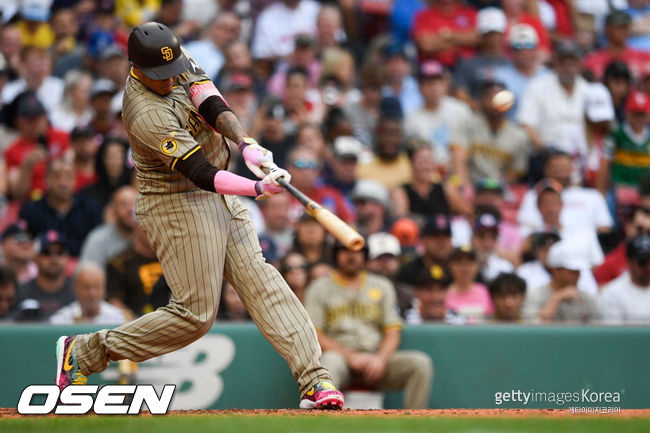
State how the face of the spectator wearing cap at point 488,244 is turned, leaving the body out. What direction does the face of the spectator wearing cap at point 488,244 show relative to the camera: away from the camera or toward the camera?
toward the camera

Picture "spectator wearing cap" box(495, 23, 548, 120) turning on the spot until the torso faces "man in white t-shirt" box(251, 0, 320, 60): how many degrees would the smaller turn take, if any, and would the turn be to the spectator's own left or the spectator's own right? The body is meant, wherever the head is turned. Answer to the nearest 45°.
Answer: approximately 90° to the spectator's own right

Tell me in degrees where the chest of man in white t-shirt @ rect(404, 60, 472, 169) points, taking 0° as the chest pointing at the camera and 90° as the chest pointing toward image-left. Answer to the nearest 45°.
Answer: approximately 0°

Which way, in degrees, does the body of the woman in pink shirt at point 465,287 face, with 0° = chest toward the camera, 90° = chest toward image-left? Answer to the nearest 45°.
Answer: approximately 0°

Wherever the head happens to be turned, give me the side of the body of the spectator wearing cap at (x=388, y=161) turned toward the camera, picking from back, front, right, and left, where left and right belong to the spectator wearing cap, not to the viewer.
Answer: front

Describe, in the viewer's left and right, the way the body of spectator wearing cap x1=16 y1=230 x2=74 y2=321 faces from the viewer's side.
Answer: facing the viewer

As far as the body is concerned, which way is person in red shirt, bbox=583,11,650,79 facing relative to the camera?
toward the camera

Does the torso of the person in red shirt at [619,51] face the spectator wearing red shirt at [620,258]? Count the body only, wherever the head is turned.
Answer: yes

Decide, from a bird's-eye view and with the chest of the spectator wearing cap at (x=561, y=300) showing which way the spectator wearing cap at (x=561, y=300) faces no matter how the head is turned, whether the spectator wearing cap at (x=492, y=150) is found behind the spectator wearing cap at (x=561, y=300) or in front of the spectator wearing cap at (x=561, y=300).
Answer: behind

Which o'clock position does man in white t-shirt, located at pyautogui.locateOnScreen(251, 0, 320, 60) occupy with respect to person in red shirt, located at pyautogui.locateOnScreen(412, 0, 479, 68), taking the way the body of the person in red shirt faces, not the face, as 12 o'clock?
The man in white t-shirt is roughly at 3 o'clock from the person in red shirt.

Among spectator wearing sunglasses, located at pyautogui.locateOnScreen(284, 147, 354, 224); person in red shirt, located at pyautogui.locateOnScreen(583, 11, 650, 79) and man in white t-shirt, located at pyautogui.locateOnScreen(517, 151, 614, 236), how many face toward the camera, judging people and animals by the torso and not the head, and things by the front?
3

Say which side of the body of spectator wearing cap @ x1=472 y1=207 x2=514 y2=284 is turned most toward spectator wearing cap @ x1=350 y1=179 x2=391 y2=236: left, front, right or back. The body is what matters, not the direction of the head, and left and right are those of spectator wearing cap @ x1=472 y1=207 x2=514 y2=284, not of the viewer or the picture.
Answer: right

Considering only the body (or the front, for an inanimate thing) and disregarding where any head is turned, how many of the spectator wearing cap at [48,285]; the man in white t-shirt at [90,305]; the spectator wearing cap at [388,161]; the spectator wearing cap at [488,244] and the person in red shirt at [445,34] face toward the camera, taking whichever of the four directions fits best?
5

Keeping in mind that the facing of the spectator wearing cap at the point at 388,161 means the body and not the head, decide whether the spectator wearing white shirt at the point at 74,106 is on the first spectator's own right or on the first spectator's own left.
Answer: on the first spectator's own right

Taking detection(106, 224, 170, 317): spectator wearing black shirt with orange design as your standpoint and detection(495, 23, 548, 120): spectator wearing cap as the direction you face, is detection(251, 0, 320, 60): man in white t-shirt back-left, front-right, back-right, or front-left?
front-left

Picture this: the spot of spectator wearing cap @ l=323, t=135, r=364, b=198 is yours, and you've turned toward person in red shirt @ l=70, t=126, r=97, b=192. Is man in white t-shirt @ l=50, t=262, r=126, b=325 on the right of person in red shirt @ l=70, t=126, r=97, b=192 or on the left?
left
